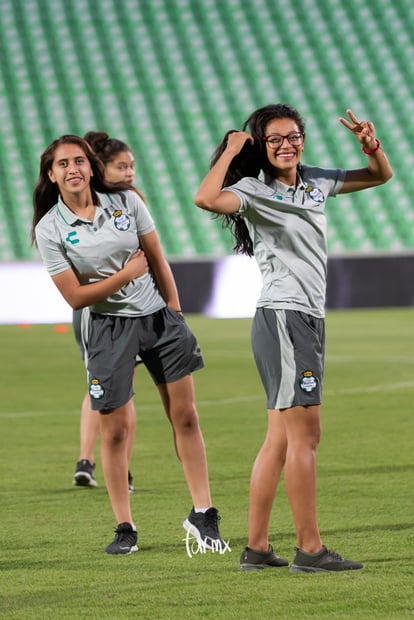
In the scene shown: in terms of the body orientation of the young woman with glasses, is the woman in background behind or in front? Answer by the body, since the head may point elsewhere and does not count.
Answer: behind

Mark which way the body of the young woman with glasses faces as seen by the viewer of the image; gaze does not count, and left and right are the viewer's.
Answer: facing the viewer and to the right of the viewer
